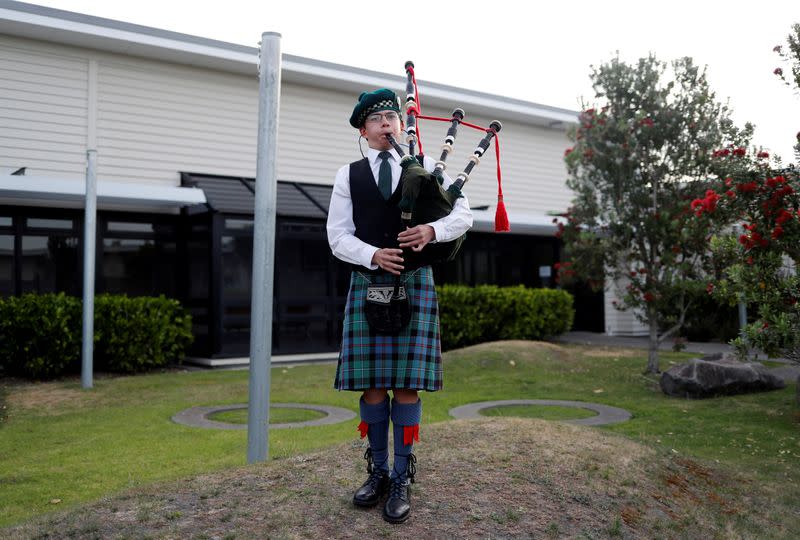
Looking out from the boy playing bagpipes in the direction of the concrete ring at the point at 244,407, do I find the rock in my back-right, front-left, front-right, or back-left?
front-right

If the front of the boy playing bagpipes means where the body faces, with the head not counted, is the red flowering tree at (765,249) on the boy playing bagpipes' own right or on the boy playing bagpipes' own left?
on the boy playing bagpipes' own left

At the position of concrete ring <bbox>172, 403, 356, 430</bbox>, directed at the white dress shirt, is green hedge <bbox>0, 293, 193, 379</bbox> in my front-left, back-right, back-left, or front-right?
back-right

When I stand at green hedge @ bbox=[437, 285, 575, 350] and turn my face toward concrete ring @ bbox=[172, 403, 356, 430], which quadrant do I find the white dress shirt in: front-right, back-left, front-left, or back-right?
front-left

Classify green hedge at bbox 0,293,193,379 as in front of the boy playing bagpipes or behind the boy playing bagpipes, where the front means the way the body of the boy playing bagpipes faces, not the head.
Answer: behind

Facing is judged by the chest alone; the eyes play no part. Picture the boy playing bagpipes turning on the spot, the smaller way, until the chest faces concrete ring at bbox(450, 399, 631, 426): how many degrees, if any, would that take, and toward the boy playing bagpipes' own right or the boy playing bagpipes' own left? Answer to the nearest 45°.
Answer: approximately 135° to the boy playing bagpipes' own left

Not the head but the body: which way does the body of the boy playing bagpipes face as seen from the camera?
toward the camera

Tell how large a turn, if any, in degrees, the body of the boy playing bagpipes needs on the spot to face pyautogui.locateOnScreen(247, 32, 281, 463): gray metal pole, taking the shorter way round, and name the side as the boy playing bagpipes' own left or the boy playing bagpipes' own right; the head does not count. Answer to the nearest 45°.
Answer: approximately 135° to the boy playing bagpipes' own right

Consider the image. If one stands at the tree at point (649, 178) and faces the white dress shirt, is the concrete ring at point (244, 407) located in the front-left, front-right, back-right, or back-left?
front-right

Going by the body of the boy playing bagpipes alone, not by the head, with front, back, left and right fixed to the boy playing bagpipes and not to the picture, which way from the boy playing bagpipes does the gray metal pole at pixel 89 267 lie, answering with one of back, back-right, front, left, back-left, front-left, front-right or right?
back-right

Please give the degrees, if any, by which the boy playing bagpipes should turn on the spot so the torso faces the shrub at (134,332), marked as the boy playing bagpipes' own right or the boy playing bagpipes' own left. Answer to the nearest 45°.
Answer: approximately 135° to the boy playing bagpipes' own right

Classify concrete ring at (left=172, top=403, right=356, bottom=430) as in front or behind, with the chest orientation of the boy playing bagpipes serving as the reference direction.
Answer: behind
